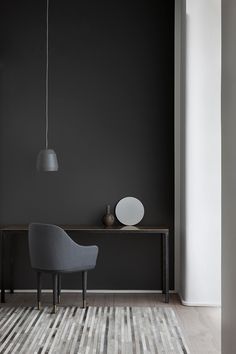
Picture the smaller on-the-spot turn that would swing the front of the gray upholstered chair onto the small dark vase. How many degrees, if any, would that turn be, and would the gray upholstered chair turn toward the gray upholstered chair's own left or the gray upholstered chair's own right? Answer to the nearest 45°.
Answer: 0° — it already faces it

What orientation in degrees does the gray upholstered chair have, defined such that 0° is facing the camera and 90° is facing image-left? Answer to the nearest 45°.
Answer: approximately 225°
